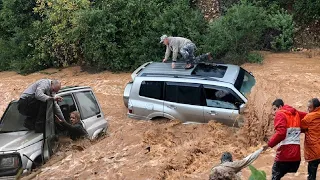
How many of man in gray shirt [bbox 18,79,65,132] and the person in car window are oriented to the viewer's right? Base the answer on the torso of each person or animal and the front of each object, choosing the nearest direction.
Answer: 1

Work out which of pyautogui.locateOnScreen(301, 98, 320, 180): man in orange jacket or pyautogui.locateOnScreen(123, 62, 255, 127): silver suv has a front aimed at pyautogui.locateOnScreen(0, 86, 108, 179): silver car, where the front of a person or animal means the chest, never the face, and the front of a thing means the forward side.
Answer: the man in orange jacket

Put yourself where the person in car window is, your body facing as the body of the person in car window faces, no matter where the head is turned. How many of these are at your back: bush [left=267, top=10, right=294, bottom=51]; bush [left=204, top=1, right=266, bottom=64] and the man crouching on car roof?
3

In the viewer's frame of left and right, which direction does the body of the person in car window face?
facing the viewer and to the left of the viewer

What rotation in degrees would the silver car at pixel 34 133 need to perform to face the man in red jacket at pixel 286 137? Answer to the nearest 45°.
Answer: approximately 90° to its left

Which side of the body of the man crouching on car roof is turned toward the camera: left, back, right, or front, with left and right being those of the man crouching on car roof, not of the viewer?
left

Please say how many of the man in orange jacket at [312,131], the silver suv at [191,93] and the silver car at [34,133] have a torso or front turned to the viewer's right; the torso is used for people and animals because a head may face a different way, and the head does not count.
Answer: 1

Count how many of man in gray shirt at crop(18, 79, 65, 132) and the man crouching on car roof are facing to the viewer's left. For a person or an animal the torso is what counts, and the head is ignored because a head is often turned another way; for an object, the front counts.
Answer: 1

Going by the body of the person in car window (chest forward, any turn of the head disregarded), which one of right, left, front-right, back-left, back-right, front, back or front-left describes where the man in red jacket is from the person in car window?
left

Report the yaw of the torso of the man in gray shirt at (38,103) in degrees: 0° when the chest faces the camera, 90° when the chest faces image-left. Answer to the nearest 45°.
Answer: approximately 270°

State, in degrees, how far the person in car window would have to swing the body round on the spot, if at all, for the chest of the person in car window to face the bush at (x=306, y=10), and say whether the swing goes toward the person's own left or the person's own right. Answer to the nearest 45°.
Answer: approximately 180°

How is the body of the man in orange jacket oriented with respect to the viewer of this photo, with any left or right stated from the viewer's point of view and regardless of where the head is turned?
facing to the left of the viewer

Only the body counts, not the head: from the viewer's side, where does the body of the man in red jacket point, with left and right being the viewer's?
facing away from the viewer and to the left of the viewer

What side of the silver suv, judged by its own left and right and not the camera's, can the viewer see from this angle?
right

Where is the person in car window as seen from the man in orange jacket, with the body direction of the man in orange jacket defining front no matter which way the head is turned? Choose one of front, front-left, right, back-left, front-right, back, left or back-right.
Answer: front
